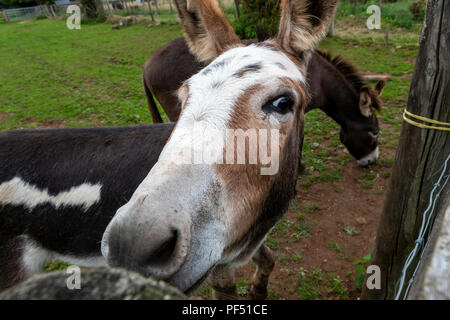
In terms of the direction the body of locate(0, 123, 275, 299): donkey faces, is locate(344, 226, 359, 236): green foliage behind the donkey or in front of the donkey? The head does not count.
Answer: in front

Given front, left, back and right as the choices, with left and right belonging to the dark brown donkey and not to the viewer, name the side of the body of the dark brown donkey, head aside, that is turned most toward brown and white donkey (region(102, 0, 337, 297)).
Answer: right

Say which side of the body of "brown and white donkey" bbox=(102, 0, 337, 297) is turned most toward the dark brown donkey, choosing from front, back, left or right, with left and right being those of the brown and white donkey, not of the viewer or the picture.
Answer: back

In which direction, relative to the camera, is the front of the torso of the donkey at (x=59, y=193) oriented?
to the viewer's right

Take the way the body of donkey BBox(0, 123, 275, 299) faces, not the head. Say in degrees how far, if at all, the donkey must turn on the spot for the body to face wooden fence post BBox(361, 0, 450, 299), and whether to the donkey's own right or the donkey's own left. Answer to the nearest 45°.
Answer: approximately 45° to the donkey's own right

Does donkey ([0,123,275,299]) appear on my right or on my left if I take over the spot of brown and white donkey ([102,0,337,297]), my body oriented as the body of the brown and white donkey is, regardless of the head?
on my right

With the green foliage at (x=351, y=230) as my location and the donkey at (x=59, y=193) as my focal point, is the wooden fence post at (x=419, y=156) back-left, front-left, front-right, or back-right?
front-left

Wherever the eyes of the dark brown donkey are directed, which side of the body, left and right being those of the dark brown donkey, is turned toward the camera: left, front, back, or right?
right

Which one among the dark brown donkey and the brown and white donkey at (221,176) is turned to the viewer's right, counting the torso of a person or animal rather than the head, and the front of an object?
the dark brown donkey

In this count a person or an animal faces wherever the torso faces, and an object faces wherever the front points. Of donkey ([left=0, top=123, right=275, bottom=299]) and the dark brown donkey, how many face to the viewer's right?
2
